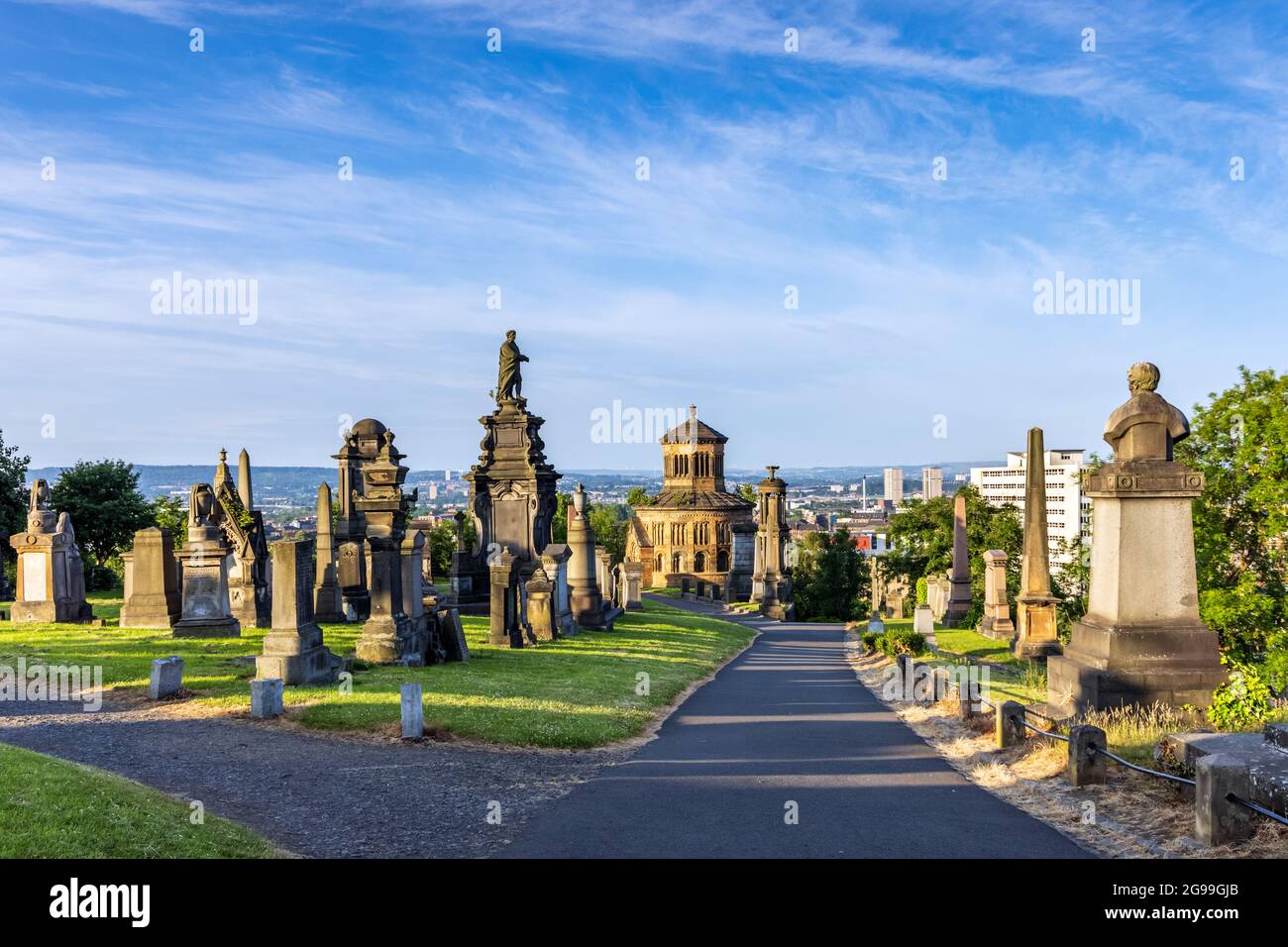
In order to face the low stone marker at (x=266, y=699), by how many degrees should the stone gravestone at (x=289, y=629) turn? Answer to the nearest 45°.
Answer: approximately 45° to its right

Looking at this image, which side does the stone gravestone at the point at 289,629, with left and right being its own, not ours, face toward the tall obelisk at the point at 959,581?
left

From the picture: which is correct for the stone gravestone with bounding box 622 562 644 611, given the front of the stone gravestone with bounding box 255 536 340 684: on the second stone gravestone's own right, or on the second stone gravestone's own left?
on the second stone gravestone's own left

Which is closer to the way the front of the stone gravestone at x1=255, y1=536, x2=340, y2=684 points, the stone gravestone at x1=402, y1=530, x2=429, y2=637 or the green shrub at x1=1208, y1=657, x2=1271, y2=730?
the green shrub

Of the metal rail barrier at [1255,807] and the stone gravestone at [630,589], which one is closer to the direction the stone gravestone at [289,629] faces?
the metal rail barrier

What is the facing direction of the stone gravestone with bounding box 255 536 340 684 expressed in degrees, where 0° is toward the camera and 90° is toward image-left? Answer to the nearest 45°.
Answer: approximately 315°

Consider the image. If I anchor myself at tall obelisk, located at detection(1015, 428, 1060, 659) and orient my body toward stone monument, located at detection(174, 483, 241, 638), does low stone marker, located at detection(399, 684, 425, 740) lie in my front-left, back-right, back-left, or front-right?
front-left

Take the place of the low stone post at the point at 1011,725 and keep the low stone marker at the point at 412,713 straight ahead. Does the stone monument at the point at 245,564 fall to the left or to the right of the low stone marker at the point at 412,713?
right

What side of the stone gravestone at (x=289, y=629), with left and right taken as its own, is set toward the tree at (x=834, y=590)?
left

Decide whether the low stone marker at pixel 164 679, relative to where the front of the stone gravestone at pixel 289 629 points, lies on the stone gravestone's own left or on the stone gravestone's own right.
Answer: on the stone gravestone's own right

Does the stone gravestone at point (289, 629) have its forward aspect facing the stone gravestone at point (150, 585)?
no

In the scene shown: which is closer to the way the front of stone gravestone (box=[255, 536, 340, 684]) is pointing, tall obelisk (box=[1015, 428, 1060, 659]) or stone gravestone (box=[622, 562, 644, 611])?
the tall obelisk
